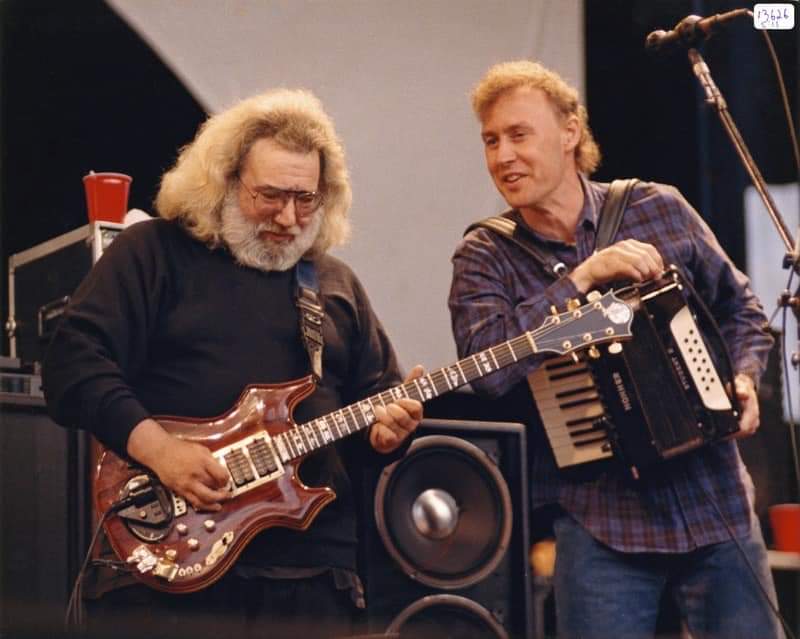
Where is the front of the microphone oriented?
to the viewer's left

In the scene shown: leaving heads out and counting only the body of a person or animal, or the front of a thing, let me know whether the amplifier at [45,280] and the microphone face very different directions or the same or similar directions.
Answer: very different directions

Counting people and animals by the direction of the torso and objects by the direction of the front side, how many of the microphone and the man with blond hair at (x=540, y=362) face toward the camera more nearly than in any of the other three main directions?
1

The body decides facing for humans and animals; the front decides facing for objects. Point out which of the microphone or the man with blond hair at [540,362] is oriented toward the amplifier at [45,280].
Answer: the microphone

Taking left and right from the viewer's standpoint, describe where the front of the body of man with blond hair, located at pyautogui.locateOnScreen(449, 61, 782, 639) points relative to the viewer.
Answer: facing the viewer

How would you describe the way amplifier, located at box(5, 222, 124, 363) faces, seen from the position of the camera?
facing the viewer and to the right of the viewer

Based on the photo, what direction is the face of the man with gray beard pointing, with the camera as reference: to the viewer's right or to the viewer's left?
to the viewer's right

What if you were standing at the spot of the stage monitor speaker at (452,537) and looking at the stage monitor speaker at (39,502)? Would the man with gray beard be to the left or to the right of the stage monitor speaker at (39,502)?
left

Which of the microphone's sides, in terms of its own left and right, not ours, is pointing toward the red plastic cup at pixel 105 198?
front

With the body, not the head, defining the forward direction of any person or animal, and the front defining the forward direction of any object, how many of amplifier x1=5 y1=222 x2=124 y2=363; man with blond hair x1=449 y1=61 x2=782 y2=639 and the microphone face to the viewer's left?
1

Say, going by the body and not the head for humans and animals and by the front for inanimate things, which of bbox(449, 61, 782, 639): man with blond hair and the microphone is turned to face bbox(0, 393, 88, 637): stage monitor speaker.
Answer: the microphone

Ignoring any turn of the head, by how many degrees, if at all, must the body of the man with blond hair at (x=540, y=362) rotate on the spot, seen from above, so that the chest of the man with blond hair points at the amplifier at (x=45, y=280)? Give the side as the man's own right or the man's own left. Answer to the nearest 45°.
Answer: approximately 90° to the man's own right
